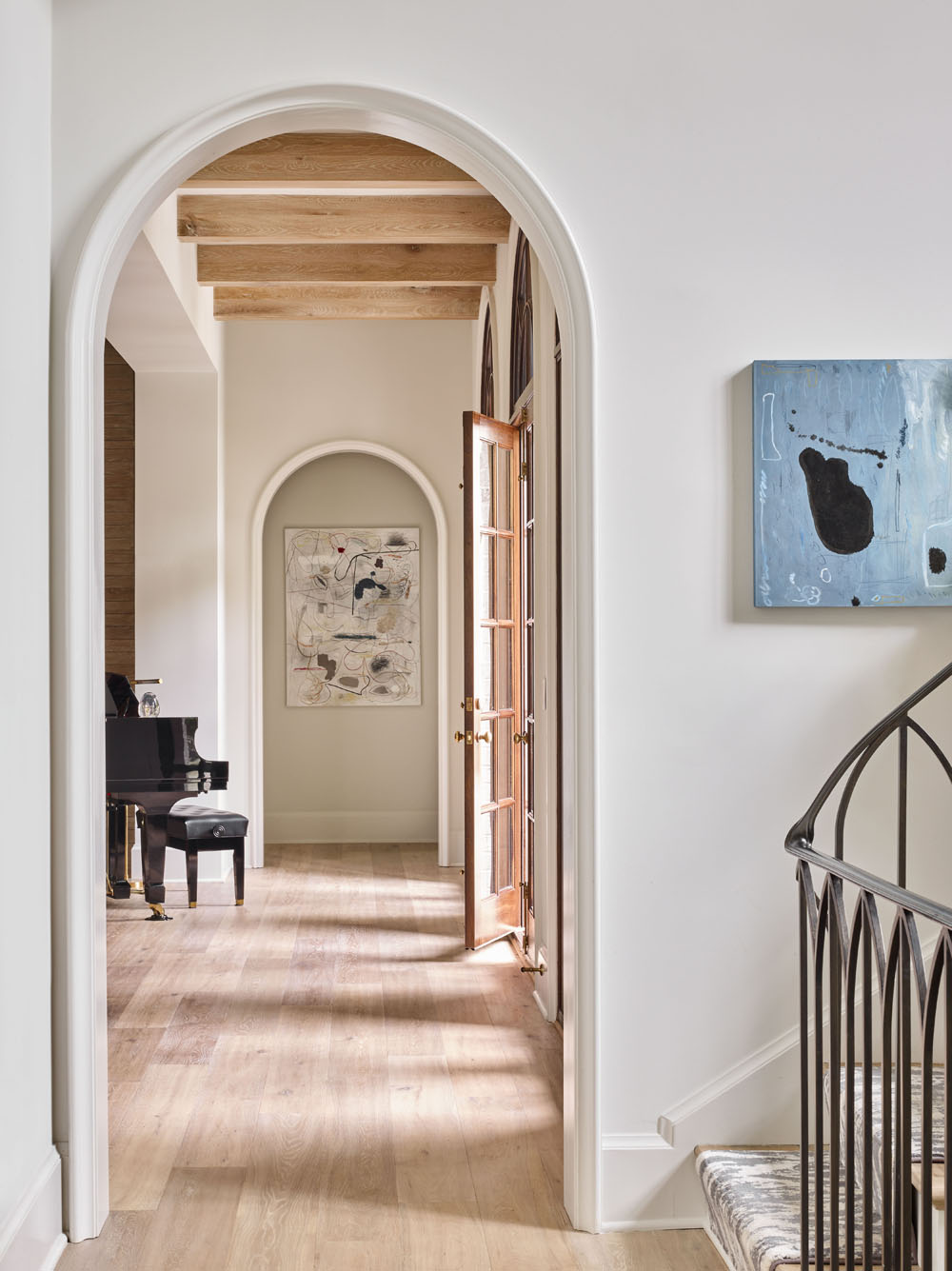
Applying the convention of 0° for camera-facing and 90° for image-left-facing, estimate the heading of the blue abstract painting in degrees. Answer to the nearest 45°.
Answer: approximately 0°

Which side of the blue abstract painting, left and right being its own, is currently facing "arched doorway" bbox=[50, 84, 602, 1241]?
right

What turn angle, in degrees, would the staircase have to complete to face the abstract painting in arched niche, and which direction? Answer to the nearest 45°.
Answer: approximately 45° to its right

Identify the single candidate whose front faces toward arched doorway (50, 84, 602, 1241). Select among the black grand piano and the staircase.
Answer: the staircase

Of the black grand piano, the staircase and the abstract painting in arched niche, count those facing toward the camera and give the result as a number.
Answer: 1

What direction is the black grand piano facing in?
to the viewer's right

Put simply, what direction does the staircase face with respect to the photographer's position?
facing to the left of the viewer

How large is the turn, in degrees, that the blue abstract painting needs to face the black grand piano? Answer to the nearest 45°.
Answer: approximately 135° to its right

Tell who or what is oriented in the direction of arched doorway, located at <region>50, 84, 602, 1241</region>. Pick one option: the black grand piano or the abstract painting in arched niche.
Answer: the abstract painting in arched niche

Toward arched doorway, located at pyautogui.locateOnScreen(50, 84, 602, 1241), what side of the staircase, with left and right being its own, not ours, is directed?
front

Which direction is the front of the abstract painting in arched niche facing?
toward the camera

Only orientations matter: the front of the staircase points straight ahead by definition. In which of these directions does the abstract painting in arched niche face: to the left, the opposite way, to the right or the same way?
to the left

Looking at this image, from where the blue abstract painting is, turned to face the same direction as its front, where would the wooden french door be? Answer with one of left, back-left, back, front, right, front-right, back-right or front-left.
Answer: back-right

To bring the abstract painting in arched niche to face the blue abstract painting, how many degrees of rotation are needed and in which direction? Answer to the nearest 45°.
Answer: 0° — it already faces it
